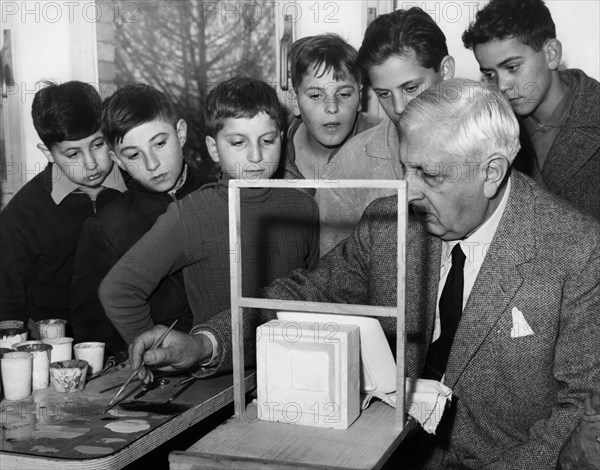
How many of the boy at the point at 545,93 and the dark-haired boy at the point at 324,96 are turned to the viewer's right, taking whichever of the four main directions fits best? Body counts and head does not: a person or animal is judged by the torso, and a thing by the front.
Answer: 0

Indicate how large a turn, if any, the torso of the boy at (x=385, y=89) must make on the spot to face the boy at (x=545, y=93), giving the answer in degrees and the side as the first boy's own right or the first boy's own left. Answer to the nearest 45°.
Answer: approximately 135° to the first boy's own left

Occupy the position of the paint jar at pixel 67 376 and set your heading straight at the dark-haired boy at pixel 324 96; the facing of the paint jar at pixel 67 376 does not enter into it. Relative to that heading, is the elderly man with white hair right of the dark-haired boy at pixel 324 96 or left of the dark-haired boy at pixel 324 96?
right

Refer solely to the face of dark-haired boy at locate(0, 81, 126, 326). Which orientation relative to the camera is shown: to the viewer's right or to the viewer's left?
to the viewer's right

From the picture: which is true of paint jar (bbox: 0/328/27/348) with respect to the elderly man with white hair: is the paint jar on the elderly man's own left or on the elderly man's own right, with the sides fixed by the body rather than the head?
on the elderly man's own right

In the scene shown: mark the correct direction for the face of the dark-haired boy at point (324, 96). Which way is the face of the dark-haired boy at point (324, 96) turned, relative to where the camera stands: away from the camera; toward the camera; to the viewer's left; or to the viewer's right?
toward the camera

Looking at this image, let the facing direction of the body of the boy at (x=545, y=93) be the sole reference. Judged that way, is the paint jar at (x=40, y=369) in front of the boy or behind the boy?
in front

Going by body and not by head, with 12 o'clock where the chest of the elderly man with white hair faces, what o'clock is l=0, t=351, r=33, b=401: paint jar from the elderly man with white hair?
The paint jar is roughly at 1 o'clock from the elderly man with white hair.

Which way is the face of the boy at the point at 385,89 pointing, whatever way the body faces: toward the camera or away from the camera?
toward the camera

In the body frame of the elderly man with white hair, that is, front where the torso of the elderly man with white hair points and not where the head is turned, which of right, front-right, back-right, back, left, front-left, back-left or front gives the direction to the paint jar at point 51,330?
front-right

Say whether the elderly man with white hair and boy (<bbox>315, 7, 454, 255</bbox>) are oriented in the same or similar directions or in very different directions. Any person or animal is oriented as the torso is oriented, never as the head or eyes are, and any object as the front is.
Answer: same or similar directions

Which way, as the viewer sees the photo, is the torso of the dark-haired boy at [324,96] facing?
toward the camera

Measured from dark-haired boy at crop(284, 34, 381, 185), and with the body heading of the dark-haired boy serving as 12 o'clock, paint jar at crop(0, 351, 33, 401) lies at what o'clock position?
The paint jar is roughly at 1 o'clock from the dark-haired boy.

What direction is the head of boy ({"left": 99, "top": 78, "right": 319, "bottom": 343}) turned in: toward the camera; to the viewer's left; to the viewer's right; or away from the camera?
toward the camera

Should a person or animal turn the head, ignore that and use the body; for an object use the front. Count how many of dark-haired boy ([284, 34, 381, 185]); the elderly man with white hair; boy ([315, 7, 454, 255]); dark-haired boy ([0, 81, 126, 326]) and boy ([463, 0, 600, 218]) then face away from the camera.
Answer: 0

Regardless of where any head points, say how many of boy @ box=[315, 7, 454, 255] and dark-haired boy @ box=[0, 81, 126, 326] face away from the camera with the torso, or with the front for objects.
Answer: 0

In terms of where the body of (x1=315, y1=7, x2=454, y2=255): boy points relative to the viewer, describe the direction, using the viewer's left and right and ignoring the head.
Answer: facing the viewer and to the left of the viewer

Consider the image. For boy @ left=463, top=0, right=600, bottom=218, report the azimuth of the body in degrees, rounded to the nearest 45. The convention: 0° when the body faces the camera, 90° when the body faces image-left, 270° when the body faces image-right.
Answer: approximately 45°

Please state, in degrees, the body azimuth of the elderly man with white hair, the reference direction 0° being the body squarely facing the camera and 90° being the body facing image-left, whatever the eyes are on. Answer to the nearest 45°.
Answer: approximately 45°
